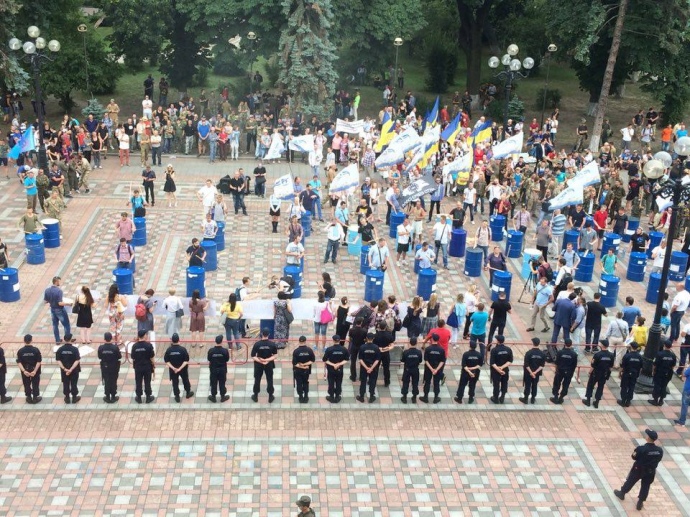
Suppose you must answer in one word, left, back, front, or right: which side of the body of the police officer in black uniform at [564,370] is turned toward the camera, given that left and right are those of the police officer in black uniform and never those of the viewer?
back

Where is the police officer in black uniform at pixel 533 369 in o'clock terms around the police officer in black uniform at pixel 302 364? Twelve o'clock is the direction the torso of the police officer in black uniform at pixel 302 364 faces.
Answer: the police officer in black uniform at pixel 533 369 is roughly at 3 o'clock from the police officer in black uniform at pixel 302 364.

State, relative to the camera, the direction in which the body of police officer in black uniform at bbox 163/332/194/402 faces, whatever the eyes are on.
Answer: away from the camera

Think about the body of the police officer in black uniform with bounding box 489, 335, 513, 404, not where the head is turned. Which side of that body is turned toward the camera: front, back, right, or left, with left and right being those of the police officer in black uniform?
back

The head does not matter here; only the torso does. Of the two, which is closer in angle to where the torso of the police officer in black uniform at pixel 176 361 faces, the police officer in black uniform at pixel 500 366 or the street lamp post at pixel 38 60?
the street lamp post

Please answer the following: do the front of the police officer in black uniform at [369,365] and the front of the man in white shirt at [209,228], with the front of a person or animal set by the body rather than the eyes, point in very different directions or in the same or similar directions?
very different directions

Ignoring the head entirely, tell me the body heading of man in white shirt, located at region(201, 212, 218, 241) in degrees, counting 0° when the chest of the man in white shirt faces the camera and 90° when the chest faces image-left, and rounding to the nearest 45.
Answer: approximately 0°

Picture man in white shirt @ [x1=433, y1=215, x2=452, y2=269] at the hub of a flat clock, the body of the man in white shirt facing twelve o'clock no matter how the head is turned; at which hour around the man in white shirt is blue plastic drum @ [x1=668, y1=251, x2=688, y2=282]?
The blue plastic drum is roughly at 9 o'clock from the man in white shirt.

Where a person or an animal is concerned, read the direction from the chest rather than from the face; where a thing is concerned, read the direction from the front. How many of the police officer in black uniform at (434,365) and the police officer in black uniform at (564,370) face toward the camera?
0

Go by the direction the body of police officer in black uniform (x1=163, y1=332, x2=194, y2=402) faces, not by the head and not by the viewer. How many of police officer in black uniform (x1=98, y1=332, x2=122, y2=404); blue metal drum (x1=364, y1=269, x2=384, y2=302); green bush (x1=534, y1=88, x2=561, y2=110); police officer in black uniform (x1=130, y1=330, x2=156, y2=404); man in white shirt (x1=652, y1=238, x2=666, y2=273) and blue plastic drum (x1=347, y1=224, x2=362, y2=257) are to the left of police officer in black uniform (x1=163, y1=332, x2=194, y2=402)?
2

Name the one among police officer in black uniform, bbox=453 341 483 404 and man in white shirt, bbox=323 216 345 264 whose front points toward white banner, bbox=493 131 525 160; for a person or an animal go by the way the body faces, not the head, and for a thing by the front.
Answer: the police officer in black uniform

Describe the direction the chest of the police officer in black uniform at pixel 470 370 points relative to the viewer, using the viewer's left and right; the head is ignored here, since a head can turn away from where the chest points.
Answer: facing away from the viewer

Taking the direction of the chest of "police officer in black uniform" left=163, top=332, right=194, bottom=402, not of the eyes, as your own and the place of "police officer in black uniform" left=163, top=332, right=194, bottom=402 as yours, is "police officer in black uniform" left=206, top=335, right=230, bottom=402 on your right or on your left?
on your right

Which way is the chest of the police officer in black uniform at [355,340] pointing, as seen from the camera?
away from the camera
